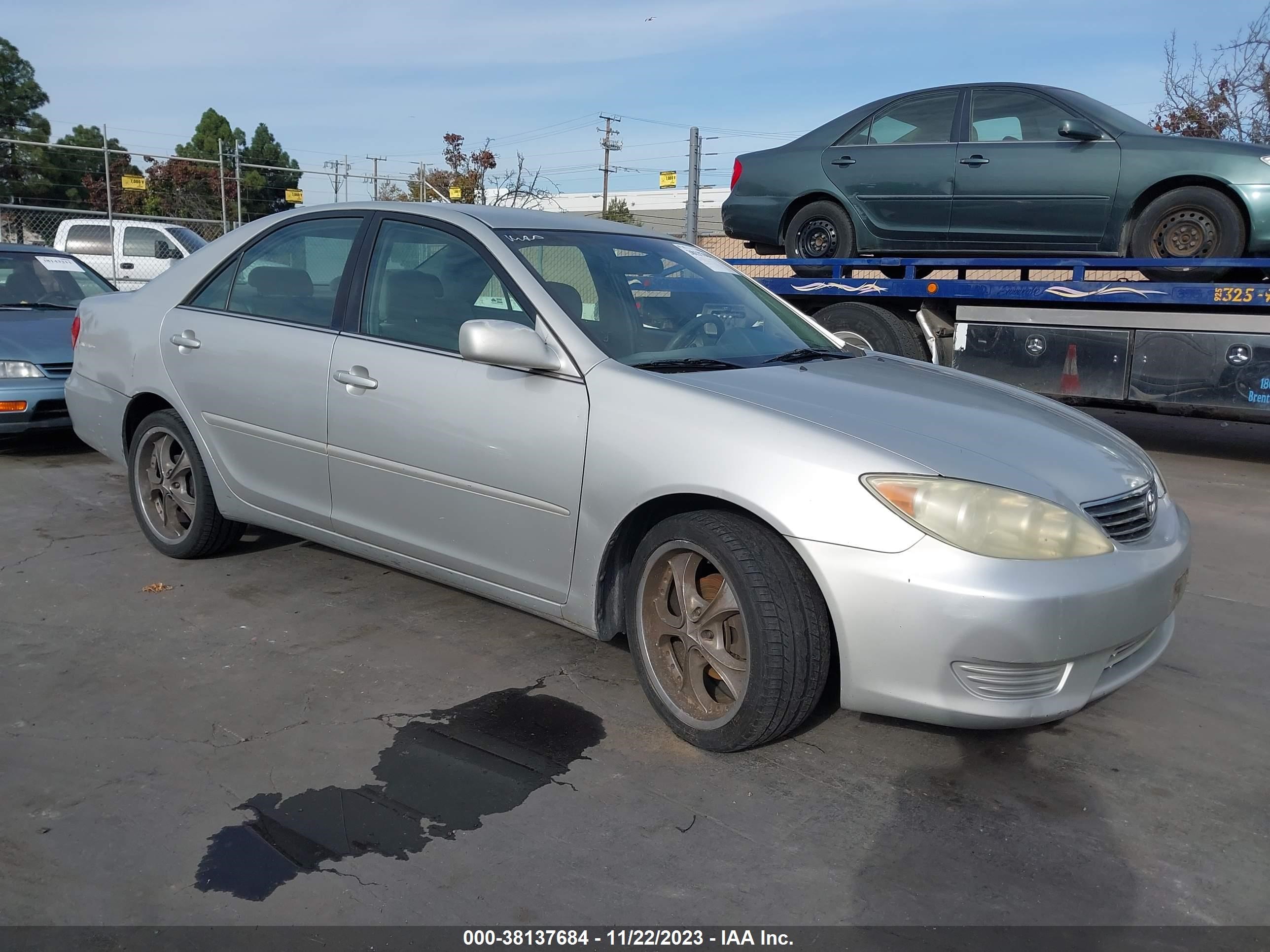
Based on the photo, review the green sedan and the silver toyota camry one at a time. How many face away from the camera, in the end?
0

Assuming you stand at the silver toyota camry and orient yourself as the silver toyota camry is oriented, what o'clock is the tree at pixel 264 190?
The tree is roughly at 7 o'clock from the silver toyota camry.

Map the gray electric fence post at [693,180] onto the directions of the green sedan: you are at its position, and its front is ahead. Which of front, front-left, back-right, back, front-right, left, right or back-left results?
back-left

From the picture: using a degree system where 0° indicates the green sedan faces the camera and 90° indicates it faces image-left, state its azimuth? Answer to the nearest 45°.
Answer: approximately 270°

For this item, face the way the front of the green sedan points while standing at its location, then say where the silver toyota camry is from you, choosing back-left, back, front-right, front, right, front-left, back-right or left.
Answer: right

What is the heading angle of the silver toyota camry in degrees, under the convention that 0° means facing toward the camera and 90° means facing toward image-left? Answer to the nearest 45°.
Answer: approximately 315°

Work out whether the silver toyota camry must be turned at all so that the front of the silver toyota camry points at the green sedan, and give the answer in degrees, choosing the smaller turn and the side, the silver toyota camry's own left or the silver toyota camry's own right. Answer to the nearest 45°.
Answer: approximately 90° to the silver toyota camry's own left

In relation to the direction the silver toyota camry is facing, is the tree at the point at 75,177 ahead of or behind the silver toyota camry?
behind

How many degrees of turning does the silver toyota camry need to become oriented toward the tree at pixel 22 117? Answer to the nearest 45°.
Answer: approximately 180°

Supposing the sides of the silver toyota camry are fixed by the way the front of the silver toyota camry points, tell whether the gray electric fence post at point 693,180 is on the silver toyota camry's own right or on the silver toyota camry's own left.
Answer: on the silver toyota camry's own left

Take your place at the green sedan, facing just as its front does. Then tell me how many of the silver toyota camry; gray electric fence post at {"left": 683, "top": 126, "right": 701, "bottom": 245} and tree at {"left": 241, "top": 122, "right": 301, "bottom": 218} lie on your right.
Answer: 1

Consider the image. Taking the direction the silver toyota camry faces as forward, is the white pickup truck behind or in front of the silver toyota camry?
behind
